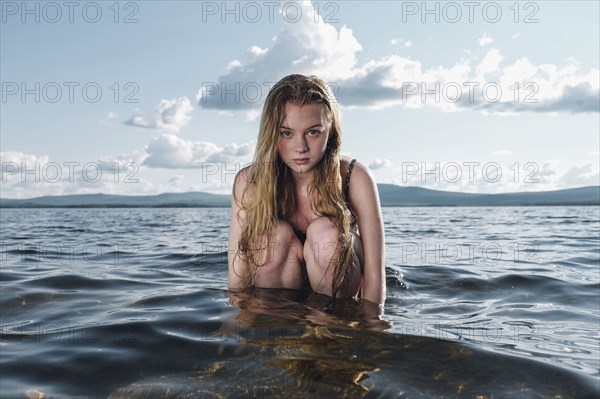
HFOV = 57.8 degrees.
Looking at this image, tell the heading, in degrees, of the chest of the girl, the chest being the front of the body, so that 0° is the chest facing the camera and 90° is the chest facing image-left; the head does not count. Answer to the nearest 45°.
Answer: approximately 0°
